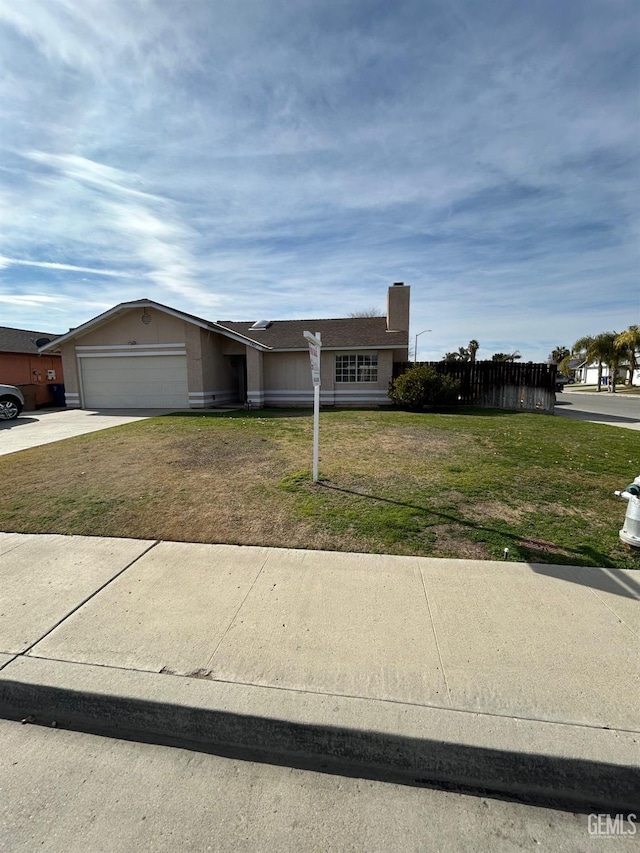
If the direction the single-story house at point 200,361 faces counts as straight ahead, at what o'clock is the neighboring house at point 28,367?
The neighboring house is roughly at 4 o'clock from the single-story house.

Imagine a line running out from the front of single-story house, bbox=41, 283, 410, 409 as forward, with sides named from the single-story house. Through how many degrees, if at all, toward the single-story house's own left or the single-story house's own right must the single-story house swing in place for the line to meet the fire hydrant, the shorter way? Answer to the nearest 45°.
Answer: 0° — it already faces it

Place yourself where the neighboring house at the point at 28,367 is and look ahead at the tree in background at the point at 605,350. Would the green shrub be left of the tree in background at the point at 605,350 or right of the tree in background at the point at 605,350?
right

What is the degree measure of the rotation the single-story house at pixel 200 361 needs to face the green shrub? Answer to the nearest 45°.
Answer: approximately 90° to its left

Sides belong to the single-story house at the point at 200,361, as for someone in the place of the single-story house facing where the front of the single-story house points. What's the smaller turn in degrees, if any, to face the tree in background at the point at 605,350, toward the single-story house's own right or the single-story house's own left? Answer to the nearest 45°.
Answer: approximately 90° to the single-story house's own left

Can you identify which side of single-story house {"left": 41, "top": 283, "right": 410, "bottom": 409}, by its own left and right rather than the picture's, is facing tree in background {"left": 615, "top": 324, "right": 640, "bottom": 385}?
left

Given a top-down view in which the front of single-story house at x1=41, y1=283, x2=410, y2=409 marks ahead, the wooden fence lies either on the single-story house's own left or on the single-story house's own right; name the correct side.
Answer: on the single-story house's own left

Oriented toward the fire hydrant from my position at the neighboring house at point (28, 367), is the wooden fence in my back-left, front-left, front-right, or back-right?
front-left

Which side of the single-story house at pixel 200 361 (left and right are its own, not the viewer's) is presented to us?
front
